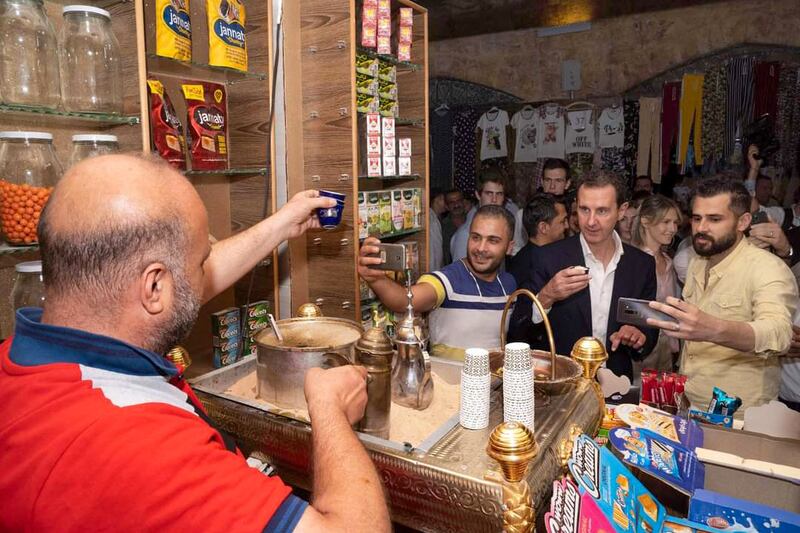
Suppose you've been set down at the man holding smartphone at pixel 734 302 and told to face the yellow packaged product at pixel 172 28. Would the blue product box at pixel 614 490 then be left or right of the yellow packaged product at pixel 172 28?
left

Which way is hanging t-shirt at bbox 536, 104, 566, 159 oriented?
toward the camera

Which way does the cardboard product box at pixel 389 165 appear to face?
toward the camera

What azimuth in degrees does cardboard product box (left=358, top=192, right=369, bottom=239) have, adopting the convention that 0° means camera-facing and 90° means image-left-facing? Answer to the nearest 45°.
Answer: approximately 0°

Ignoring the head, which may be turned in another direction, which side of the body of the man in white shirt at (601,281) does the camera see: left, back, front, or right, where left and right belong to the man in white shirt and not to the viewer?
front

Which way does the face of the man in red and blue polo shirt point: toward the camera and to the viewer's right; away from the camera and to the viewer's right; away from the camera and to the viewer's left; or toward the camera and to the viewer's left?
away from the camera and to the viewer's right

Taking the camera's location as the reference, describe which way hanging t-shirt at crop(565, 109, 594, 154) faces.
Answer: facing the viewer

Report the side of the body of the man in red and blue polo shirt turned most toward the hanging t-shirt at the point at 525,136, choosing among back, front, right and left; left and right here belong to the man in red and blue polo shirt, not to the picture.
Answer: front

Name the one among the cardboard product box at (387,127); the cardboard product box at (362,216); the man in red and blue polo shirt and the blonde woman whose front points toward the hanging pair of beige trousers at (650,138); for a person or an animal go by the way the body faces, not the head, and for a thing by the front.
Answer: the man in red and blue polo shirt

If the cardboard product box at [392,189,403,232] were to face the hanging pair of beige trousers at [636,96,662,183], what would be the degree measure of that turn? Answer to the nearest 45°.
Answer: approximately 135° to its left

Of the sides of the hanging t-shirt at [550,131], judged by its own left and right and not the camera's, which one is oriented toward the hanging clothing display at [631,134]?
left

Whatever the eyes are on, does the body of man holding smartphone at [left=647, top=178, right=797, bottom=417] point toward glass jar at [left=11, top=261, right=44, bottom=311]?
yes

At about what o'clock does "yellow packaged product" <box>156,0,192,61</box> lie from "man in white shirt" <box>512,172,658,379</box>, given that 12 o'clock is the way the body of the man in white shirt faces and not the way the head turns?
The yellow packaged product is roughly at 2 o'clock from the man in white shirt.

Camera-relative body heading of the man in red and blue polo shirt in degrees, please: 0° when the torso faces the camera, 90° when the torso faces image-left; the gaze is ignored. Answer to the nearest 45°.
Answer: approximately 225°

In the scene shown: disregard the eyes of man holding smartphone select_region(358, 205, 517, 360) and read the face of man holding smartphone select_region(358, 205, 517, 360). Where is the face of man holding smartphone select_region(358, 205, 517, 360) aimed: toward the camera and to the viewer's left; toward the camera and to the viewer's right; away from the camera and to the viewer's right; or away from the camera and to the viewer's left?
toward the camera and to the viewer's left
